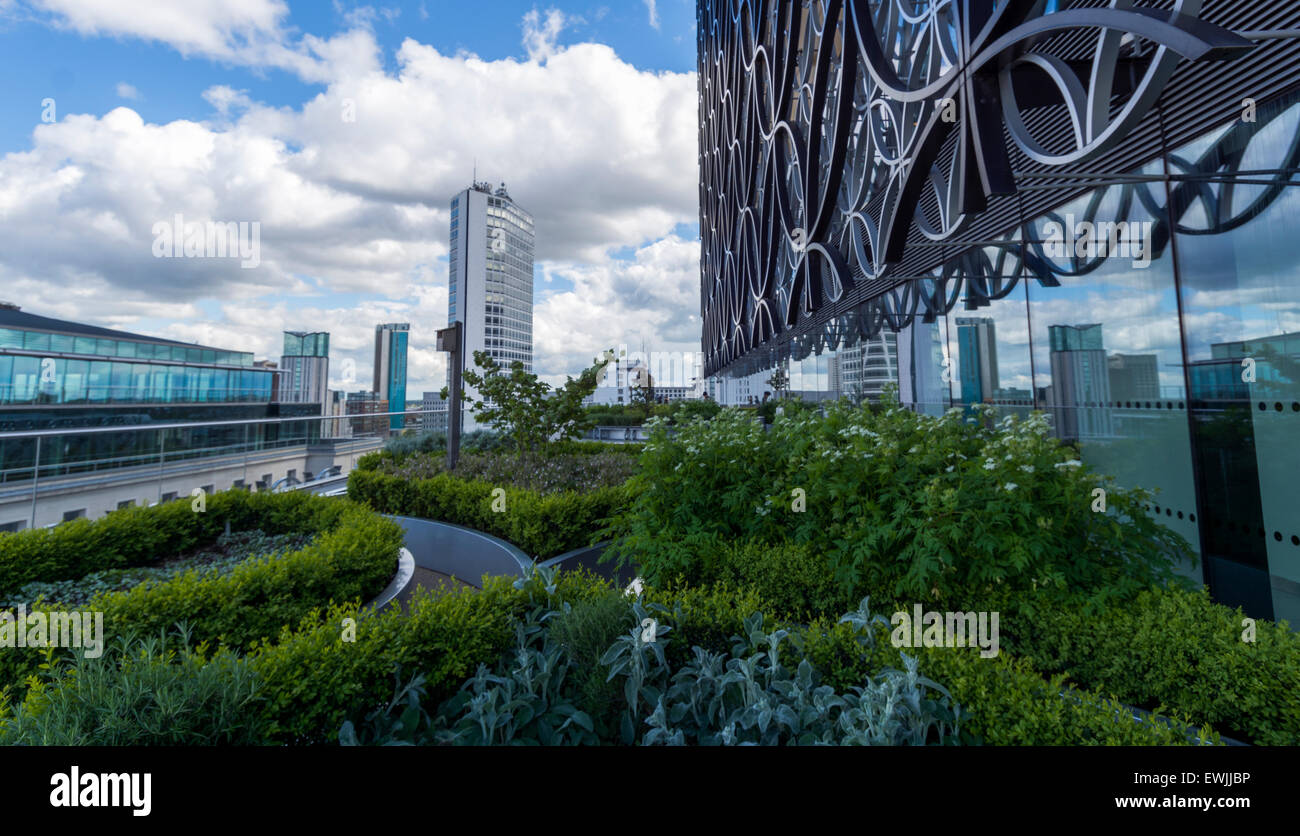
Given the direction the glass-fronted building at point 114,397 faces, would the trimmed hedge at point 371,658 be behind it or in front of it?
in front

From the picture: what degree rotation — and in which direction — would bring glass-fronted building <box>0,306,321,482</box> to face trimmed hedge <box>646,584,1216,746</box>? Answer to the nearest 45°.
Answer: approximately 45° to its right

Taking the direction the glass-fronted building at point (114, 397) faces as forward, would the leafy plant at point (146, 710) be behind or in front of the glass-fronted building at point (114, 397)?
in front

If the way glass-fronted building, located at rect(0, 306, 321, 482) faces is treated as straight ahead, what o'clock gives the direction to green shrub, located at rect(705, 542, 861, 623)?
The green shrub is roughly at 1 o'clock from the glass-fronted building.

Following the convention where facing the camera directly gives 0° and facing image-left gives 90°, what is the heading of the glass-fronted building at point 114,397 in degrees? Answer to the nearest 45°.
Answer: approximately 315°

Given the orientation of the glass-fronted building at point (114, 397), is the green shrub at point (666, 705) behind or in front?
in front

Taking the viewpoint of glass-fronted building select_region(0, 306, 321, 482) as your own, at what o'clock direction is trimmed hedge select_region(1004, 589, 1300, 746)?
The trimmed hedge is roughly at 1 o'clock from the glass-fronted building.

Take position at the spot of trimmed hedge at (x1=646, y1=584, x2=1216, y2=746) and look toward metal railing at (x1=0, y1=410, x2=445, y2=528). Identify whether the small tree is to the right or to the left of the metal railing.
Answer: right

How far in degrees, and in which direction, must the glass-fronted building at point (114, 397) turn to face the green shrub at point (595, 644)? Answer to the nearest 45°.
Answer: approximately 45° to its right
